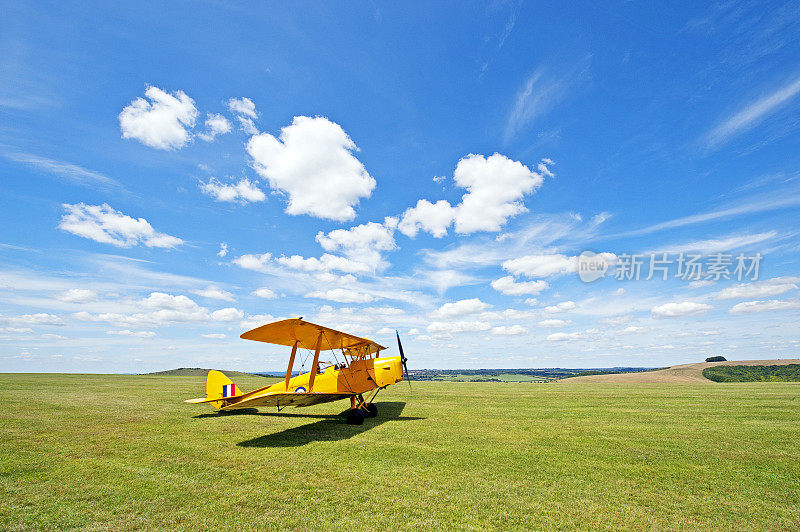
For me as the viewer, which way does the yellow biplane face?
facing the viewer and to the right of the viewer
